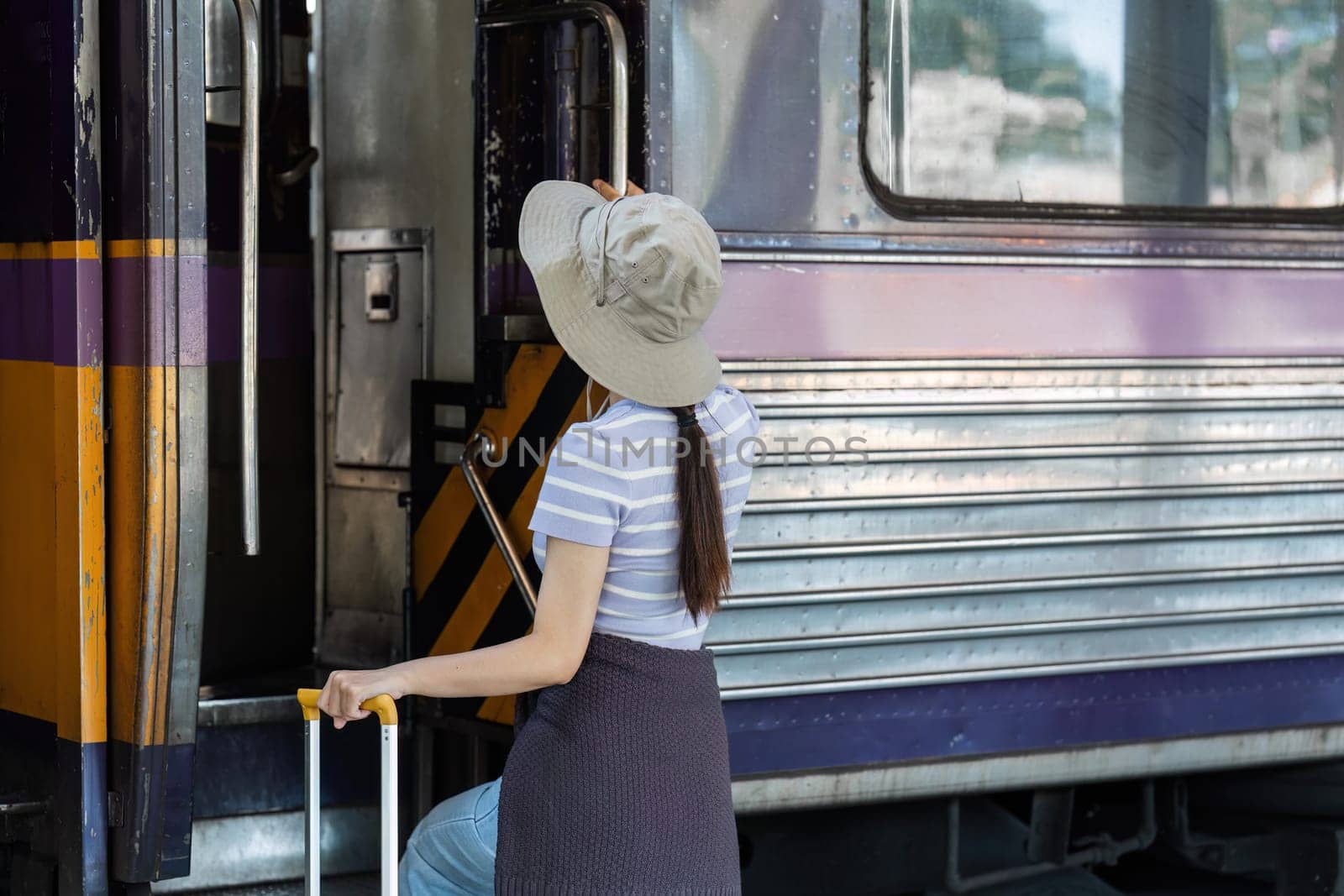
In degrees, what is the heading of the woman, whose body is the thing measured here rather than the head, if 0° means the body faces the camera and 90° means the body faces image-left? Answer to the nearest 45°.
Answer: approximately 135°
